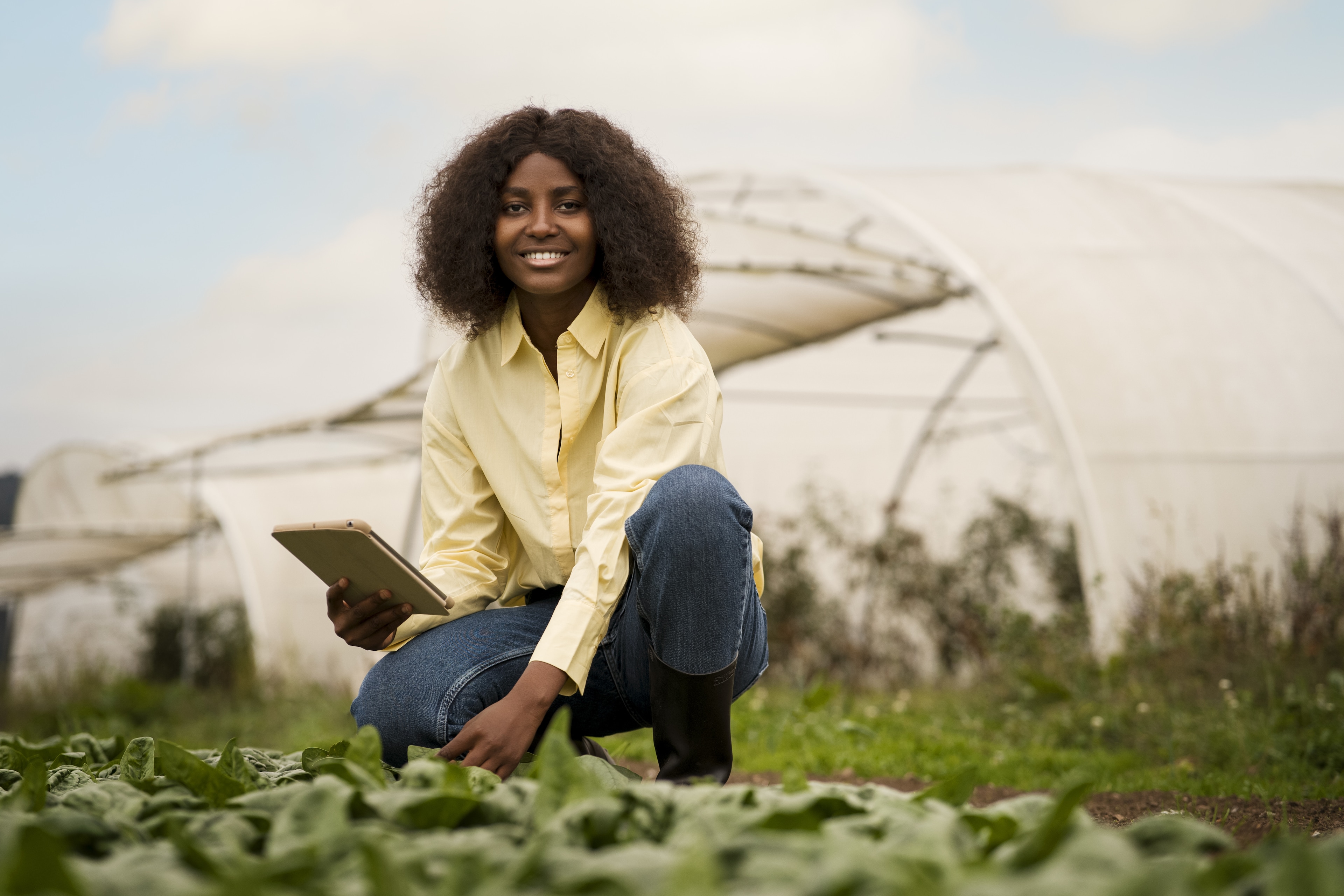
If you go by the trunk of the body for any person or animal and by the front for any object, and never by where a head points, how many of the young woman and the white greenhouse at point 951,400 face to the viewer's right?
0

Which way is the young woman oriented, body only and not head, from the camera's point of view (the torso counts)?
toward the camera

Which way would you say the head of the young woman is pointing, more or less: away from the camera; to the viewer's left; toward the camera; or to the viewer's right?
toward the camera

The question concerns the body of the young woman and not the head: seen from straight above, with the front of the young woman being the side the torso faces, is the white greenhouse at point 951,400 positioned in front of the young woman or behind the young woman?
behind
